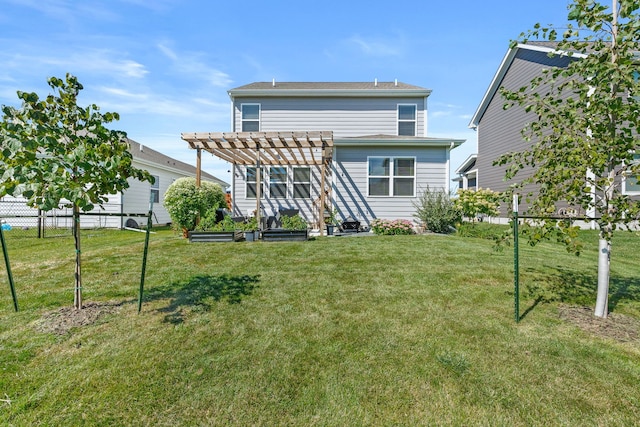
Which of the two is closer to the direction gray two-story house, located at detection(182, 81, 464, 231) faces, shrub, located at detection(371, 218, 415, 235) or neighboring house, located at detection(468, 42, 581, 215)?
the neighboring house

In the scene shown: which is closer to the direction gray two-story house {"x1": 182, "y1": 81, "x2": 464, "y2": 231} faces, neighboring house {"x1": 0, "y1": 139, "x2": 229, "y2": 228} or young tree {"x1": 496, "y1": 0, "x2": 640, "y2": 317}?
the neighboring house

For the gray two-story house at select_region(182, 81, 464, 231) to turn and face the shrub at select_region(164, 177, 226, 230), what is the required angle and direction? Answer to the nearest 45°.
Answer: approximately 135° to its left

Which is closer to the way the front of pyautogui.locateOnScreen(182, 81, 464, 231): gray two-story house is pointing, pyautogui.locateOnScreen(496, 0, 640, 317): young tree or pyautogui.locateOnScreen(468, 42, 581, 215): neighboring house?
the neighboring house

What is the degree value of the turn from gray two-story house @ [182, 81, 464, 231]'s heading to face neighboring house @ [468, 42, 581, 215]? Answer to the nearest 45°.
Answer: approximately 45° to its right

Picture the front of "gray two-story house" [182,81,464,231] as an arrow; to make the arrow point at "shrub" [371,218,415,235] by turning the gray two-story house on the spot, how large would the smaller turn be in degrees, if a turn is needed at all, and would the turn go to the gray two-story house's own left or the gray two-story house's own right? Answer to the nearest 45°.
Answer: approximately 135° to the gray two-story house's own right

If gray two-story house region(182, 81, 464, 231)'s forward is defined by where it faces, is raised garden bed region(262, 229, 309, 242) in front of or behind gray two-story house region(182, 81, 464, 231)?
behind

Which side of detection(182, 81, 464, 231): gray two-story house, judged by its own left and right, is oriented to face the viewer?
back

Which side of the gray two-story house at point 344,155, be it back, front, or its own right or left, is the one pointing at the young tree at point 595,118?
back

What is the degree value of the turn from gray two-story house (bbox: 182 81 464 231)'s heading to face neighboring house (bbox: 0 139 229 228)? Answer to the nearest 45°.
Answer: approximately 90° to its left

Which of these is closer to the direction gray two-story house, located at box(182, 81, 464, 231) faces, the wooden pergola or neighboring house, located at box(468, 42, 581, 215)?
the neighboring house

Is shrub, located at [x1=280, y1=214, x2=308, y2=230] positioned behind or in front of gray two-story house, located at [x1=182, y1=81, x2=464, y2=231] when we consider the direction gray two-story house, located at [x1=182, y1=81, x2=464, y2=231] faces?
behind

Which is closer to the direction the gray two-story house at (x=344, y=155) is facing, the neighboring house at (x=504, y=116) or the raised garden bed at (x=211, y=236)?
the neighboring house
